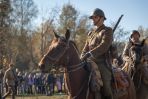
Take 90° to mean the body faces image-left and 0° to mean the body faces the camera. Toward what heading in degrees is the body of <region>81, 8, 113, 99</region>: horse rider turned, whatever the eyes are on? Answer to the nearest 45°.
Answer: approximately 45°
